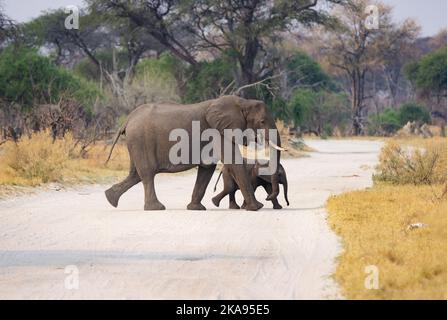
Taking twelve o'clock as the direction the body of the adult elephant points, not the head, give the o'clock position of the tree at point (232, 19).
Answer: The tree is roughly at 9 o'clock from the adult elephant.

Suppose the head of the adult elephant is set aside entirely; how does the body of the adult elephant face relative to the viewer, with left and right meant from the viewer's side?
facing to the right of the viewer

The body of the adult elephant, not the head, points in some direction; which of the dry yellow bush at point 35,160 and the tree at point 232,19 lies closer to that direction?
the tree

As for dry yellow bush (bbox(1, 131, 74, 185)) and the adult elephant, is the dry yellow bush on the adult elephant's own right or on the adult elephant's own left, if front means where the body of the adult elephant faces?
on the adult elephant's own left

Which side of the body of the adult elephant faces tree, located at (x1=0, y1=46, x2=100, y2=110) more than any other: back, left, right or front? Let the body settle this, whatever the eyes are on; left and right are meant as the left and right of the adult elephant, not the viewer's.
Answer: left

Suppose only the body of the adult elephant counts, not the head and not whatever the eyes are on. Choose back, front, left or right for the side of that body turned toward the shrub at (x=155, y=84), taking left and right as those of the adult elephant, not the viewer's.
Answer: left
